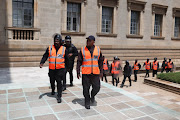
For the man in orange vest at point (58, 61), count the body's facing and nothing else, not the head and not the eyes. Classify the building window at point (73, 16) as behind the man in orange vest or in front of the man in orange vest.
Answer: behind

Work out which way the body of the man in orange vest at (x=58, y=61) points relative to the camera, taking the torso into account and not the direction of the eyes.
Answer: toward the camera

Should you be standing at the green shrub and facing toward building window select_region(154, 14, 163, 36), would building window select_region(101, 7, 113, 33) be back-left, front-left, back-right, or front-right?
front-left

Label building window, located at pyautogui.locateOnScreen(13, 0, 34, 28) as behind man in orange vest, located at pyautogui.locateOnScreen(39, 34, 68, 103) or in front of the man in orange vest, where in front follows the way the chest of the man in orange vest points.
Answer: behind

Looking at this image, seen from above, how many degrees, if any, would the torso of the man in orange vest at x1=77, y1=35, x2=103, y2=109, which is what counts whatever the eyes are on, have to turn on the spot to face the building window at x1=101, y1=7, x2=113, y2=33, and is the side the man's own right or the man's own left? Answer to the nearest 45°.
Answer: approximately 180°

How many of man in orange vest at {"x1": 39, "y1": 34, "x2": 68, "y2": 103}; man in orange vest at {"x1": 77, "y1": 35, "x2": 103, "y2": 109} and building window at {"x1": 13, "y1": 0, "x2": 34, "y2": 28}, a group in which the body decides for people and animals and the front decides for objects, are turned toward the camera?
3

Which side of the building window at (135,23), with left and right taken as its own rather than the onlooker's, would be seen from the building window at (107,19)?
right

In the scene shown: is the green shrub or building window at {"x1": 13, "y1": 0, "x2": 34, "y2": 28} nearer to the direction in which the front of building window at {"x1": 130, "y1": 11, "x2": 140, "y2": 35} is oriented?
the green shrub

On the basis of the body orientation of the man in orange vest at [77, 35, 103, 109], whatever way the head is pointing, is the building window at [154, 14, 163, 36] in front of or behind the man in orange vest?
behind

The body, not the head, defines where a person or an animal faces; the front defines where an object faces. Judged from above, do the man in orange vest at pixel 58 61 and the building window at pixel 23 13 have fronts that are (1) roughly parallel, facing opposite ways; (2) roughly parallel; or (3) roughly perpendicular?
roughly parallel

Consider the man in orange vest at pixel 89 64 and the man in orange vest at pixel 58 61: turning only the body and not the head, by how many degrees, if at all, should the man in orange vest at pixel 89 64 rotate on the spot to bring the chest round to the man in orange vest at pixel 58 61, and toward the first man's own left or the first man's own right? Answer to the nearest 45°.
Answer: approximately 135° to the first man's own right

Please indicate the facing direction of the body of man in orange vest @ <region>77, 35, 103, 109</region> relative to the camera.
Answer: toward the camera
